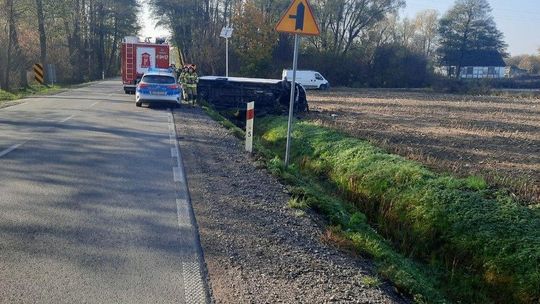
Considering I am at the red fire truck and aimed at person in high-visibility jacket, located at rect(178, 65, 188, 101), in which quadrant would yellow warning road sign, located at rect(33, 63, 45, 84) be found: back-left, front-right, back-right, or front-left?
back-right

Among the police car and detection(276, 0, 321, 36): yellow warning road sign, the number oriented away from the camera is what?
1

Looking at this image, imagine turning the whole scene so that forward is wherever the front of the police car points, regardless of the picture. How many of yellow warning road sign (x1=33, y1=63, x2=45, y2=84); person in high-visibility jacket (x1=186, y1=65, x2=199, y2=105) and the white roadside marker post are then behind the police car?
1

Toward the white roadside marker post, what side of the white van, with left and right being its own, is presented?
right

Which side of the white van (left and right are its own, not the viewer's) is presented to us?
right

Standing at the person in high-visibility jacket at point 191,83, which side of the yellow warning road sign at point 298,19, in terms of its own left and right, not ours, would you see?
back

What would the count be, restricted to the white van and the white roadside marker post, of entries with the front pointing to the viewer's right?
1

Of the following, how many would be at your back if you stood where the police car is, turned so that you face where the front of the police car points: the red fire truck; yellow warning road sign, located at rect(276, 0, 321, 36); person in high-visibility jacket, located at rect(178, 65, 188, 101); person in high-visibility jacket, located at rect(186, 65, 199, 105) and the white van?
1

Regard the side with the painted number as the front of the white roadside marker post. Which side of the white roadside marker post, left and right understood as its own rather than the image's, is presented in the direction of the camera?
front

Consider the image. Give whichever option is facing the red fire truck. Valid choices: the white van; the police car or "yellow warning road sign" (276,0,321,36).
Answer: the police car

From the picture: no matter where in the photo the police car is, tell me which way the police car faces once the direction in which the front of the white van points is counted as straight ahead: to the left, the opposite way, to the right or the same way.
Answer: to the left

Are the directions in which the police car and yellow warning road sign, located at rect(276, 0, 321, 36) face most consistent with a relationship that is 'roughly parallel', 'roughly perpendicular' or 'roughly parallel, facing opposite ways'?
roughly parallel, facing opposite ways

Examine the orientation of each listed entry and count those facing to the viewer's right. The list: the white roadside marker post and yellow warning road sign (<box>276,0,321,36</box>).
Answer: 0

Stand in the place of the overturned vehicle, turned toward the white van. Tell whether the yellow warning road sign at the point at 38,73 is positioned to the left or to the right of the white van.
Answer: left

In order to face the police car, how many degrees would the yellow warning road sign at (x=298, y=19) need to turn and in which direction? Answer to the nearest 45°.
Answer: approximately 135° to its right

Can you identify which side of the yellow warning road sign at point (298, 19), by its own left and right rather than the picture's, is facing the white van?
back

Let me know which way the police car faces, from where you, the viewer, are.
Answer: facing away from the viewer
